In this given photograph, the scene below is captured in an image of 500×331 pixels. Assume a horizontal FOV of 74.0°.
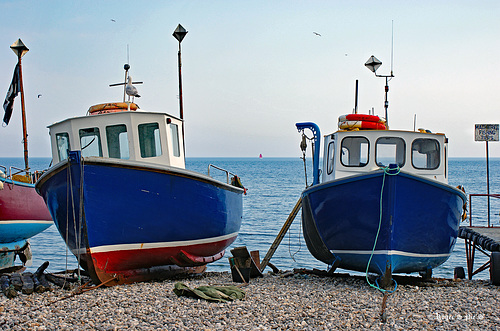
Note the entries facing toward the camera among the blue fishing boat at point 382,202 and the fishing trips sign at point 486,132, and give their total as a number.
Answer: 2

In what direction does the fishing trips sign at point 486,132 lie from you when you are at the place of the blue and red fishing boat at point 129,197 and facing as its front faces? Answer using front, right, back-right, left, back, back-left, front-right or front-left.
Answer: back-left

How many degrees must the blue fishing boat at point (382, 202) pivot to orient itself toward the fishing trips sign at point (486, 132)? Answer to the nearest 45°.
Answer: approximately 135° to its left

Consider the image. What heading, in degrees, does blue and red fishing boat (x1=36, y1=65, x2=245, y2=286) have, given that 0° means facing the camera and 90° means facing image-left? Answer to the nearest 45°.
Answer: approximately 45°

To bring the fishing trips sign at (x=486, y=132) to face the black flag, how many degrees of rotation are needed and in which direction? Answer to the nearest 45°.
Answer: approximately 90° to its right

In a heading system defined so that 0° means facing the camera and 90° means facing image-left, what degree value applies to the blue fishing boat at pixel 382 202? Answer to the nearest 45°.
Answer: approximately 0°

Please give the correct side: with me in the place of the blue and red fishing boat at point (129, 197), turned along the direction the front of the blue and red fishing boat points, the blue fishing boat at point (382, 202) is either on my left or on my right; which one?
on my left

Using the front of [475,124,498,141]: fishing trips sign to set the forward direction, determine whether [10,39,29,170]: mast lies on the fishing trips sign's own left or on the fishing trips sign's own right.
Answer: on the fishing trips sign's own right

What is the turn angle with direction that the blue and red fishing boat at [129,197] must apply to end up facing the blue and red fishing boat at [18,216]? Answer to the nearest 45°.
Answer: approximately 90° to its right
